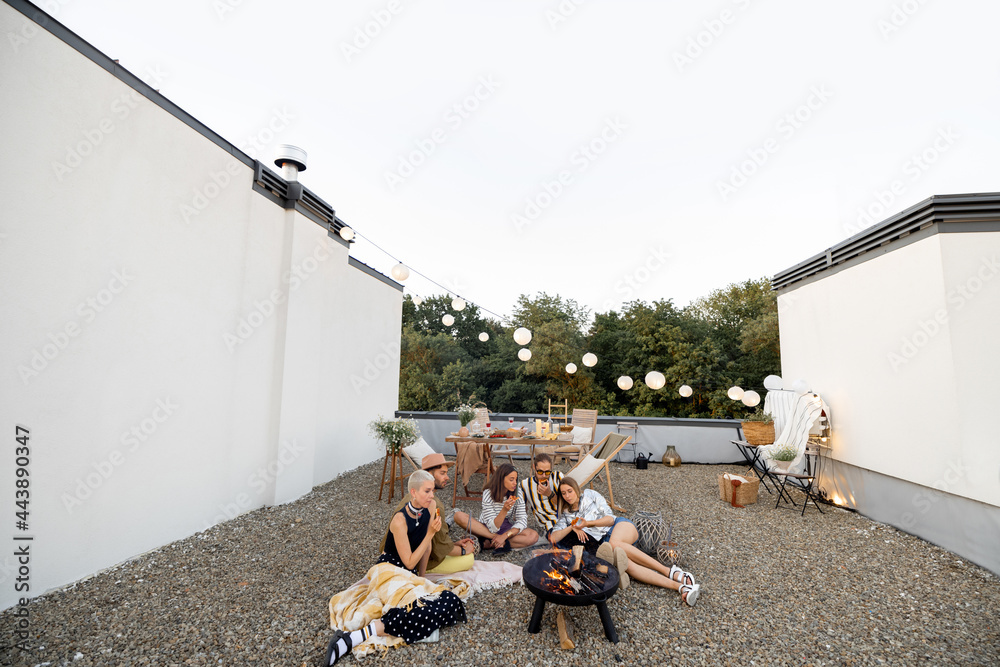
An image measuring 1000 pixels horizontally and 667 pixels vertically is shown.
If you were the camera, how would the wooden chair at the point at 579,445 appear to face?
facing the viewer and to the left of the viewer

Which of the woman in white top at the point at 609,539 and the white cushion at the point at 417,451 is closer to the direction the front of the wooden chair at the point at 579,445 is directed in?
the white cushion

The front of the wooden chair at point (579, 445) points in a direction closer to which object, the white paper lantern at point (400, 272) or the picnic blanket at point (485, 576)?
the white paper lantern

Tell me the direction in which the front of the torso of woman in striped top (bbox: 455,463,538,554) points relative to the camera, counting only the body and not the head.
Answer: toward the camera

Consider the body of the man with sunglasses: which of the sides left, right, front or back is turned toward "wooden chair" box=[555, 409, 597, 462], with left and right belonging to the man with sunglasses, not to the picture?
back

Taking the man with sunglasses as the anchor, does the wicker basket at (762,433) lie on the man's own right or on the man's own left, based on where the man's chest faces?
on the man's own left

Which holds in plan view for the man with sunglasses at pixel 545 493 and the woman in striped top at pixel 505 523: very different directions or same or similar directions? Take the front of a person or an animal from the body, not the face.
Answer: same or similar directions

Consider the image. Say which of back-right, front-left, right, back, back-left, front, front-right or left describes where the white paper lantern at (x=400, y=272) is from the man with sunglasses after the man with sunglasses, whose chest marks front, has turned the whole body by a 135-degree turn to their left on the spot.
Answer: left

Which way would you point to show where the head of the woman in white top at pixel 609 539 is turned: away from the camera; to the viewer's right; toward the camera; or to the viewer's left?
toward the camera

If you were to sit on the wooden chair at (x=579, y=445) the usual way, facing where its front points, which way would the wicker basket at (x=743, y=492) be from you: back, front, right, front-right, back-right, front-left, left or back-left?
left

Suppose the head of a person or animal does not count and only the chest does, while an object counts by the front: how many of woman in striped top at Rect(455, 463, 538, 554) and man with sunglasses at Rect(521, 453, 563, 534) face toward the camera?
2

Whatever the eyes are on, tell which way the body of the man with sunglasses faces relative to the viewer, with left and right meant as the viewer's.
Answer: facing the viewer

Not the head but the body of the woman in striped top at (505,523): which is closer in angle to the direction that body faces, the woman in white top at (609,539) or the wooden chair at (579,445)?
the woman in white top

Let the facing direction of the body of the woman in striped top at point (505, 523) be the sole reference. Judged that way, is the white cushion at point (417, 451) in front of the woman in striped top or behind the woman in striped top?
behind

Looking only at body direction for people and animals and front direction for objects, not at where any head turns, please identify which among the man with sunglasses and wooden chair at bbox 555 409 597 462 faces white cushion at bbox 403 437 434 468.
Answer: the wooden chair

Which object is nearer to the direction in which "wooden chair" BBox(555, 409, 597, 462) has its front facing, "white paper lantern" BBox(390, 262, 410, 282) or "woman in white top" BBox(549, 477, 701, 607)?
the white paper lantern
